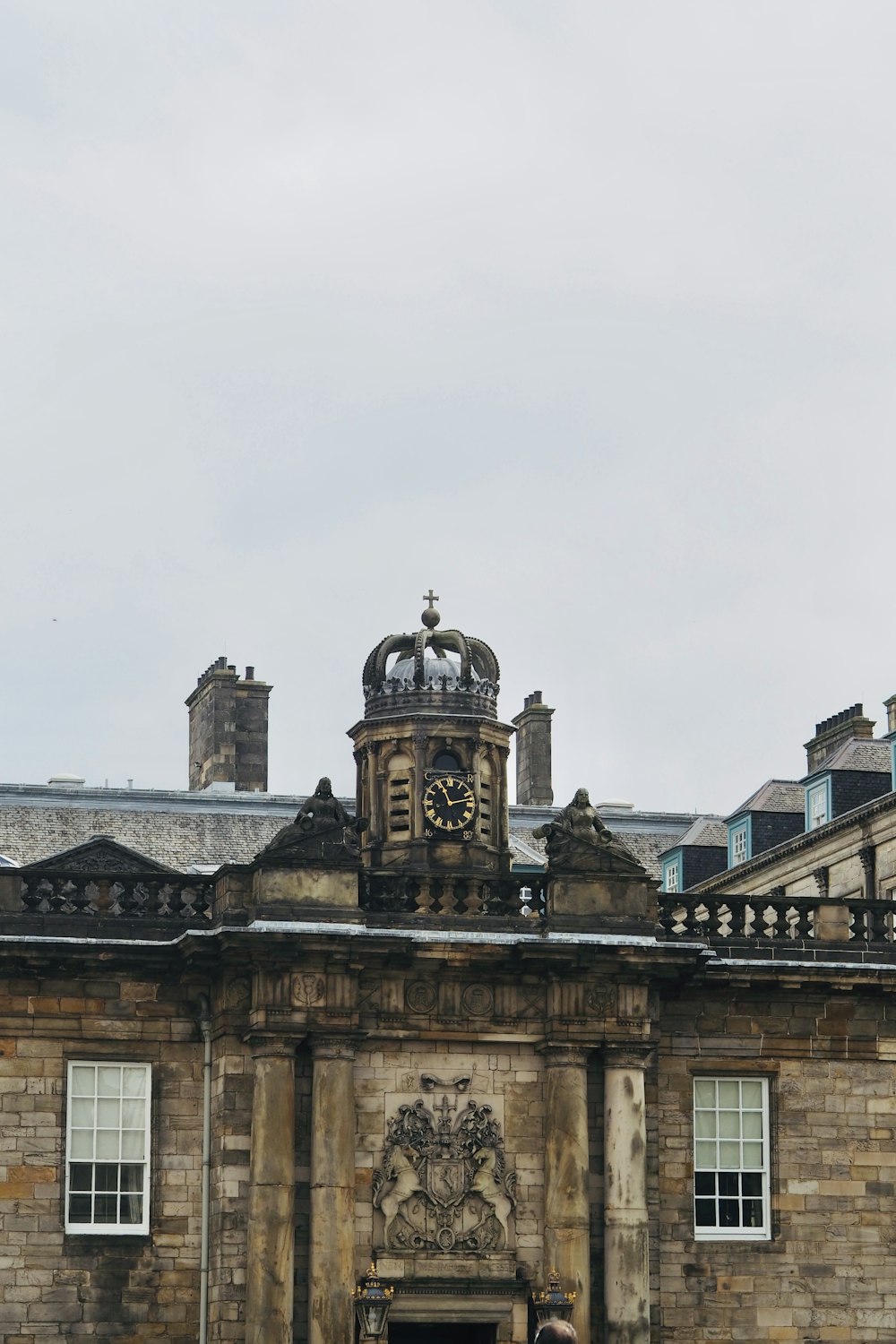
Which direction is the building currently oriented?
toward the camera
